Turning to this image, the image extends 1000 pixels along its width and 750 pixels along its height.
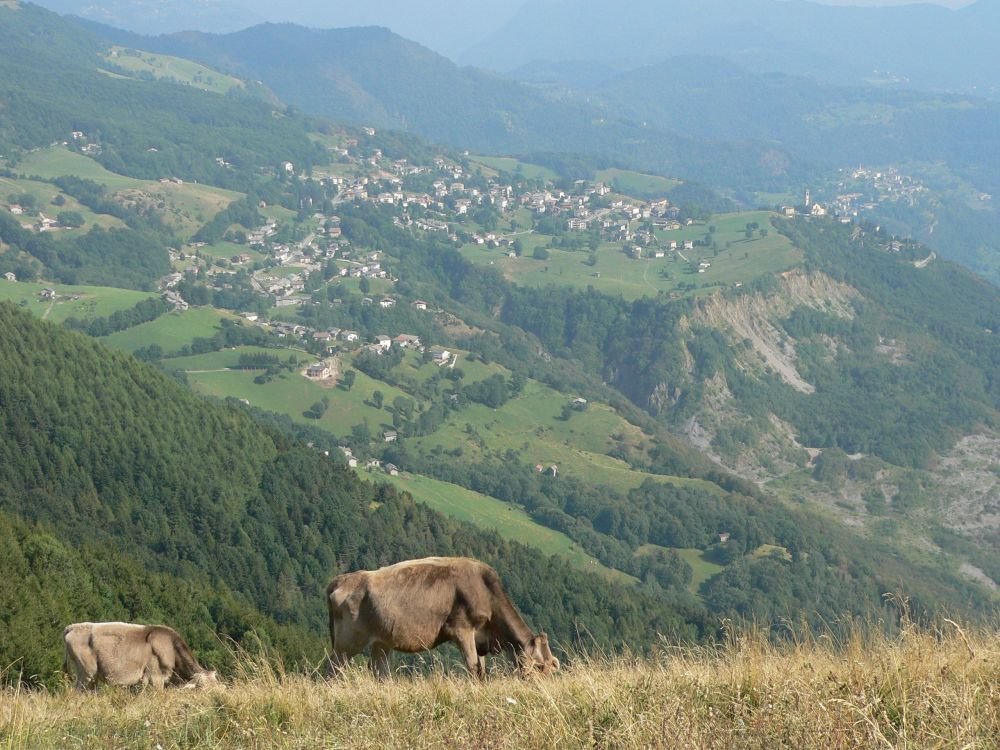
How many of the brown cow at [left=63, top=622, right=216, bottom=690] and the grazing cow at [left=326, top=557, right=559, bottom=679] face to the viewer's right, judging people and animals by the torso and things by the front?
2

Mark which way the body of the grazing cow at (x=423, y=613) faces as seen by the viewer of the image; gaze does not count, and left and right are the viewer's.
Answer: facing to the right of the viewer

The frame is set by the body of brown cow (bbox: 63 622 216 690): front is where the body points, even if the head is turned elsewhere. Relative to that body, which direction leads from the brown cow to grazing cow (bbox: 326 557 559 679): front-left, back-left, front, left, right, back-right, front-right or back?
front-right

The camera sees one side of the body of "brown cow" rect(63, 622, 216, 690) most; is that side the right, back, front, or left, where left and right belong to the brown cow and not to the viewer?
right

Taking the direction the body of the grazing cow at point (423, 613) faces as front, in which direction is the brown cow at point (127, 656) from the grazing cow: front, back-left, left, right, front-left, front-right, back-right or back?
back-left
